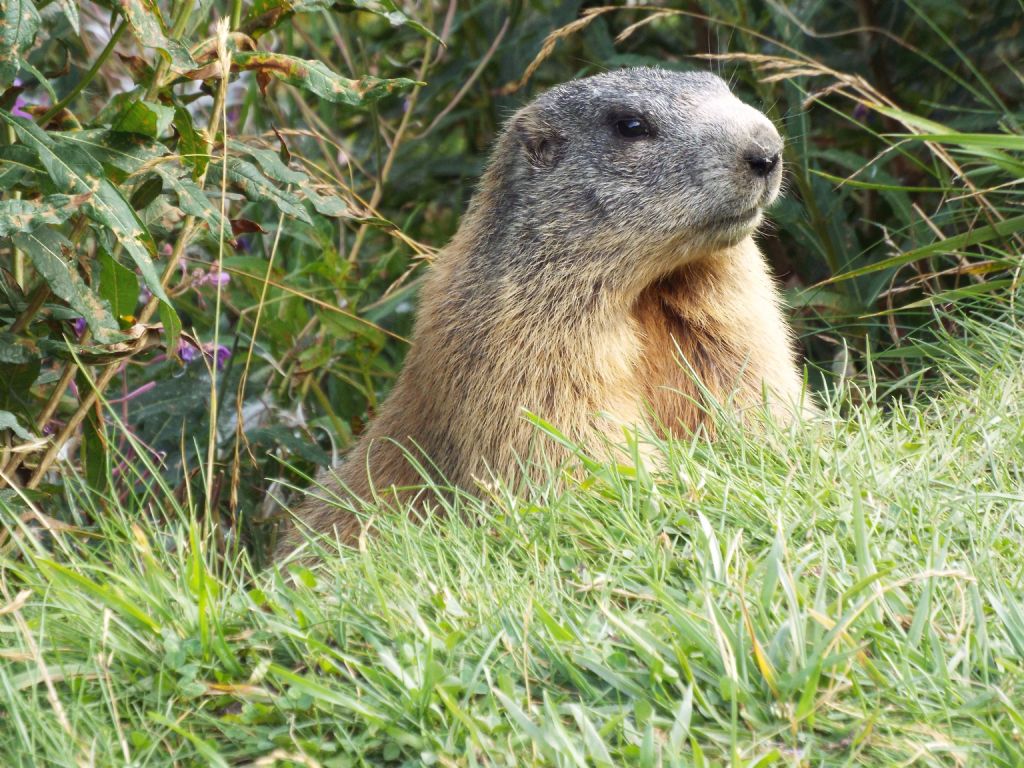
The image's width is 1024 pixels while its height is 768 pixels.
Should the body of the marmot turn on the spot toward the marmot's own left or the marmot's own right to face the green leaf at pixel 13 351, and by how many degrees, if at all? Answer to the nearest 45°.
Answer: approximately 135° to the marmot's own right

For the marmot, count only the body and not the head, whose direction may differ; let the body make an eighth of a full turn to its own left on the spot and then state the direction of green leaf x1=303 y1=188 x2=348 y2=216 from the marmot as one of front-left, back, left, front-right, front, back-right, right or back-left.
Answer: back

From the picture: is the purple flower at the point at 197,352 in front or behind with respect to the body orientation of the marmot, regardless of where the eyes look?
behind

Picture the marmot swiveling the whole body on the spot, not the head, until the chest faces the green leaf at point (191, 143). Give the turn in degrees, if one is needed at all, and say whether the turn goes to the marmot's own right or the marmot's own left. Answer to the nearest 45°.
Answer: approximately 135° to the marmot's own right

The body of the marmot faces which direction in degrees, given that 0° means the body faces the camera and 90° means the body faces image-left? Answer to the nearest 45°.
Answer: approximately 315°

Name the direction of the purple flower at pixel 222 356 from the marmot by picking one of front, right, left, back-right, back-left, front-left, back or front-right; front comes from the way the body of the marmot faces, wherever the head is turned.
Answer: back

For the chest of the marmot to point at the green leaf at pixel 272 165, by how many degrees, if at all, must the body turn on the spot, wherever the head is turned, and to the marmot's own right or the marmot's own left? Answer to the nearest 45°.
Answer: approximately 135° to the marmot's own right
